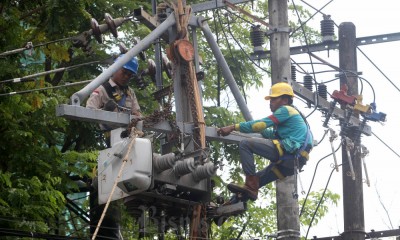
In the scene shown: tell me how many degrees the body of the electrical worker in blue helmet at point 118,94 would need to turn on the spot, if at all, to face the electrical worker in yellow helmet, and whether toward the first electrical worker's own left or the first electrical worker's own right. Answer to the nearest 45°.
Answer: approximately 45° to the first electrical worker's own left

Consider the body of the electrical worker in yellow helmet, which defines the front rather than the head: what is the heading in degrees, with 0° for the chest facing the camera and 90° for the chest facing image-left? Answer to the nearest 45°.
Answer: approximately 90°

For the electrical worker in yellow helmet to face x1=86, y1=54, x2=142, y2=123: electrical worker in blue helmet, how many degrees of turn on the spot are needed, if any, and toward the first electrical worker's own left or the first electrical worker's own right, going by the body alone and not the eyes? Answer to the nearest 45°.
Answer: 0° — they already face them

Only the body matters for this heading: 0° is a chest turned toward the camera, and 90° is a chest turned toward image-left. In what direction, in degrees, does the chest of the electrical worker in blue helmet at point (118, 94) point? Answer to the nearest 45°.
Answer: approximately 315°

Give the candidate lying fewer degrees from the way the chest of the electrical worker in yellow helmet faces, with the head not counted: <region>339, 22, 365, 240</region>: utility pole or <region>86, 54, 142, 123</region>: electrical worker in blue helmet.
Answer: the electrical worker in blue helmet

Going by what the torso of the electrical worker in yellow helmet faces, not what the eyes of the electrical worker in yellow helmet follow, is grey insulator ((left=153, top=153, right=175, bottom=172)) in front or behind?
in front

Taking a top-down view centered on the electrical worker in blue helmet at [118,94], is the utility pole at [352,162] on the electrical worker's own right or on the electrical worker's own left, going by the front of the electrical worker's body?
on the electrical worker's own left

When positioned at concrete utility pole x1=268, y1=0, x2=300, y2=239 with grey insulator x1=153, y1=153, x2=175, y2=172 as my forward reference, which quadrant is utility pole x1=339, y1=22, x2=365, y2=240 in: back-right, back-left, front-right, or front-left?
back-right

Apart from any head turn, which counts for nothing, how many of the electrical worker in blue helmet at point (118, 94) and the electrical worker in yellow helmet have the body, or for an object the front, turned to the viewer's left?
1

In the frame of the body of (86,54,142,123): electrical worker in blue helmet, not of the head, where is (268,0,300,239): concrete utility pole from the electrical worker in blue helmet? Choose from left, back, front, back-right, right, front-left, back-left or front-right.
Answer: front-left
